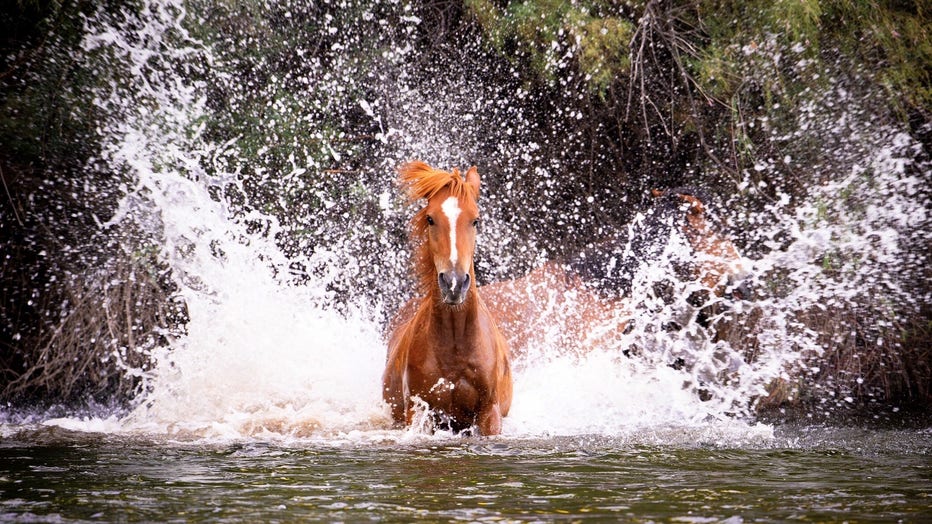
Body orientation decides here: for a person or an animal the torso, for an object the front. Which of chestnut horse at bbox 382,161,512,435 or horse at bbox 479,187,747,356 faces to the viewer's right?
the horse

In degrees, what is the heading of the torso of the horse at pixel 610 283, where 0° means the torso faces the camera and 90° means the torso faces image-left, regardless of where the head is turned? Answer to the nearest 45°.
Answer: approximately 270°

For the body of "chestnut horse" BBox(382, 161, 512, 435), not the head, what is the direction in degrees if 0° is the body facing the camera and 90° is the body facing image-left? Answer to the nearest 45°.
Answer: approximately 0°

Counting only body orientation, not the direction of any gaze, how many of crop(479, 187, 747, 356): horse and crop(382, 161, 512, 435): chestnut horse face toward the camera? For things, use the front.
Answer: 1

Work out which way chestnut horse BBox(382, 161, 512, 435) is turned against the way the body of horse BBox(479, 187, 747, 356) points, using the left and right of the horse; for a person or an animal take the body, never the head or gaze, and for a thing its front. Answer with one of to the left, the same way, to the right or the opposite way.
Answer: to the right

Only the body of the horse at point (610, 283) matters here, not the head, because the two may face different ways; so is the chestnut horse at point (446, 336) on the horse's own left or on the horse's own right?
on the horse's own right

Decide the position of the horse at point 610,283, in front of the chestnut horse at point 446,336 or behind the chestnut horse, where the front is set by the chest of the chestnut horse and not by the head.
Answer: behind
